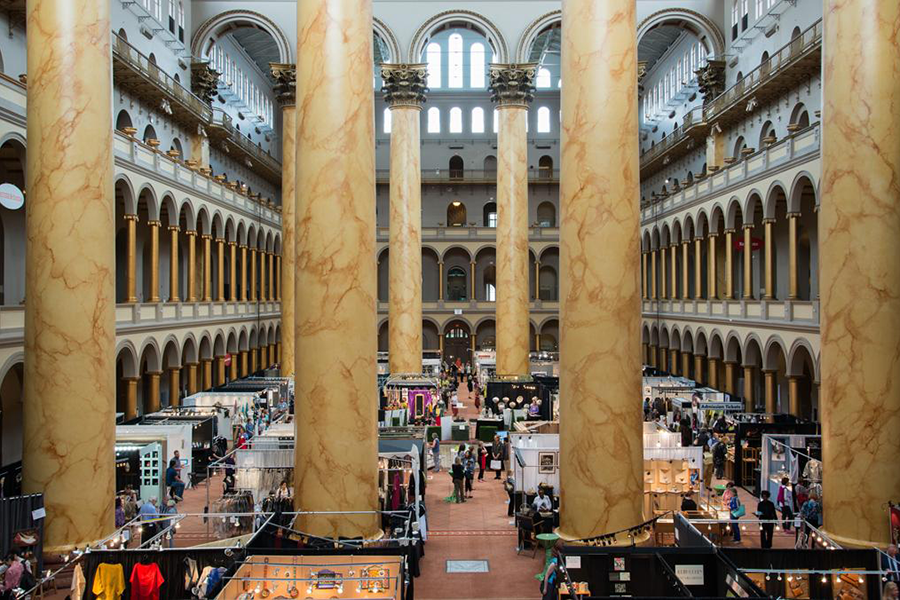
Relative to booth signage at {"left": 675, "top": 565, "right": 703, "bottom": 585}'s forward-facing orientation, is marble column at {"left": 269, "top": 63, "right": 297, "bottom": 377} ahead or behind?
behind

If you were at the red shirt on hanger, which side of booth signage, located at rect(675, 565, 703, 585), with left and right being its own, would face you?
right

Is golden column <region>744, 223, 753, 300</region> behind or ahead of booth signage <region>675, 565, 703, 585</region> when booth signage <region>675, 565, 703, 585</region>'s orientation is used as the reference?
behind

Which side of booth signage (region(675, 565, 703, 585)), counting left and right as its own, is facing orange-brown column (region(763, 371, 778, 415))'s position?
back

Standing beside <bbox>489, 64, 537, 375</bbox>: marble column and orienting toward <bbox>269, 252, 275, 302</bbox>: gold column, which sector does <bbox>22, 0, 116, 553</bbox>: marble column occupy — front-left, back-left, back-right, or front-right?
back-left

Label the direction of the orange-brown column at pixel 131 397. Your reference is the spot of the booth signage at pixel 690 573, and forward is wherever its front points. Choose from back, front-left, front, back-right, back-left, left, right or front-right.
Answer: back-right

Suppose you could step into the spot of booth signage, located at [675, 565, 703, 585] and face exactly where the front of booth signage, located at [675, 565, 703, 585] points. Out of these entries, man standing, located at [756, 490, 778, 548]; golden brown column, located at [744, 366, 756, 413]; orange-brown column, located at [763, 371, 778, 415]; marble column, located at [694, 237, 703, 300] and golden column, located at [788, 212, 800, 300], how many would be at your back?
5

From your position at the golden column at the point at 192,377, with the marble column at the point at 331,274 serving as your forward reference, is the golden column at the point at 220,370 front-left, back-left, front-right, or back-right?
back-left

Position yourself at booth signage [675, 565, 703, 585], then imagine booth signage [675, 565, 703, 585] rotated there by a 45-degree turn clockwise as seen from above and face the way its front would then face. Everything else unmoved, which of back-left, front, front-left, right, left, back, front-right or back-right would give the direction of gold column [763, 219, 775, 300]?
back-right

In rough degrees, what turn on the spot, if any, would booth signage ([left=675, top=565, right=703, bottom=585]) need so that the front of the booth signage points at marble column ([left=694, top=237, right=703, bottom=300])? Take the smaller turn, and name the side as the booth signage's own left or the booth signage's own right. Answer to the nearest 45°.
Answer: approximately 180°

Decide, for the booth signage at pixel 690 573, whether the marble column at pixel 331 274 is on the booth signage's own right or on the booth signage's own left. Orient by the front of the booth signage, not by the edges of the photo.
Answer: on the booth signage's own right

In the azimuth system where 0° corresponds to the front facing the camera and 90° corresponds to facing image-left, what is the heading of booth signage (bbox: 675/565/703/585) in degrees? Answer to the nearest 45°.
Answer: approximately 0°

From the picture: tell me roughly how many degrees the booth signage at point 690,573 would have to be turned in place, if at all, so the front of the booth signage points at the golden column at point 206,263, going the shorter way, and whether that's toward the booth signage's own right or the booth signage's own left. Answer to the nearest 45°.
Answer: approximately 135° to the booth signage's own right
